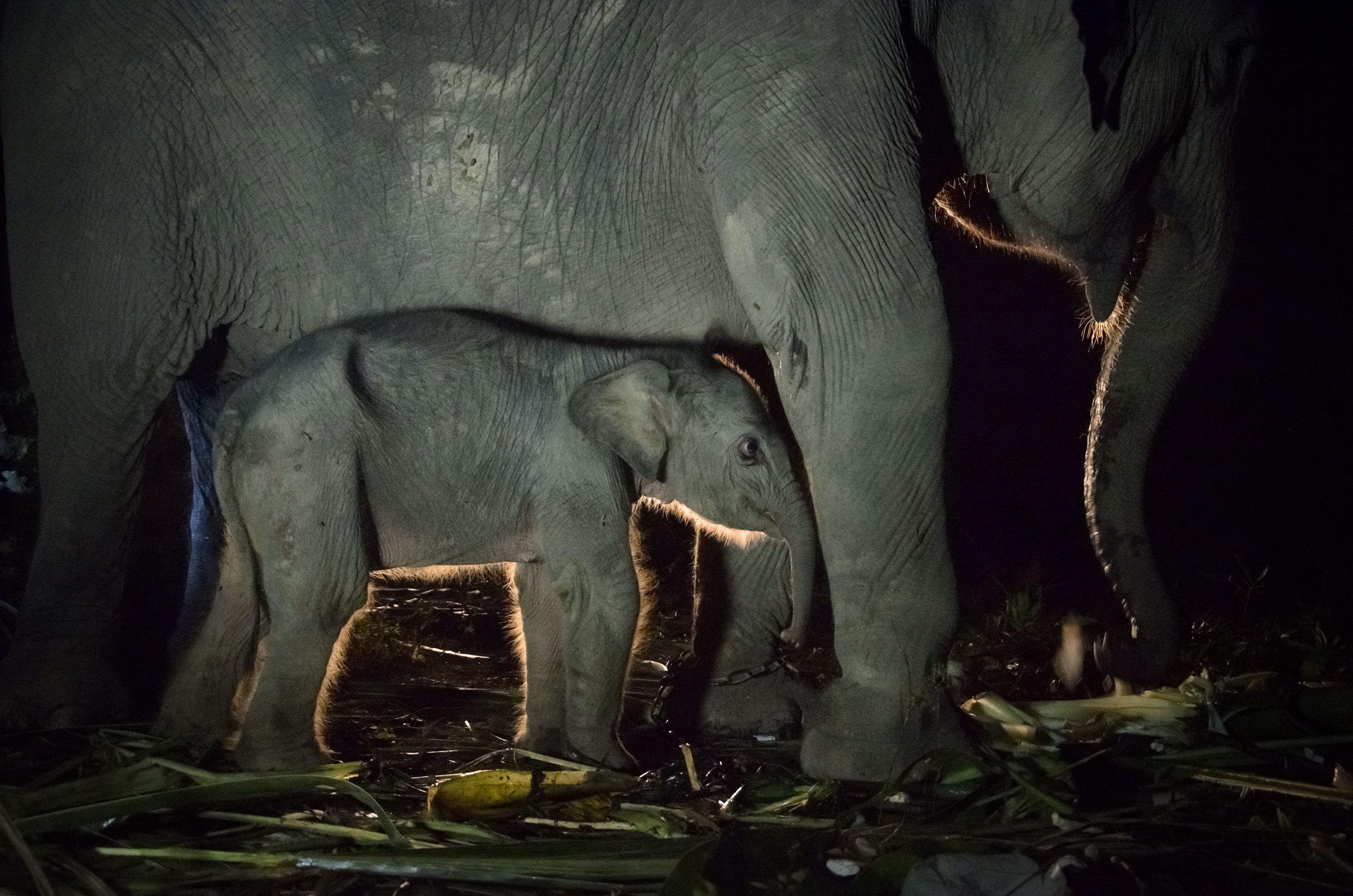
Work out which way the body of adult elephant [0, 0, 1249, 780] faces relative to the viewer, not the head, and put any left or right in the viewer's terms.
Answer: facing to the right of the viewer

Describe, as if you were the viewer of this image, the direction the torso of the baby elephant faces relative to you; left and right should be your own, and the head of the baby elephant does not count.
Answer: facing to the right of the viewer

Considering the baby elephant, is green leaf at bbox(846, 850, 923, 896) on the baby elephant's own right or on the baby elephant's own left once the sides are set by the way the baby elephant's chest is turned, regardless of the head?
on the baby elephant's own right
